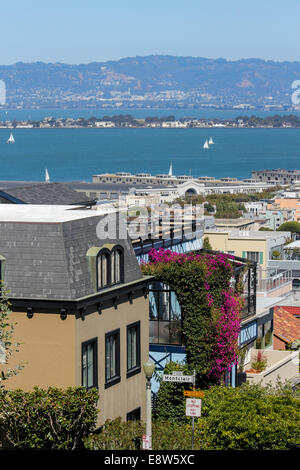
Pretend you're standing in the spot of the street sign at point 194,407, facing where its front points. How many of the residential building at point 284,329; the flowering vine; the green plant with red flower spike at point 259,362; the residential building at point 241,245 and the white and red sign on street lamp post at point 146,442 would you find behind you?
4

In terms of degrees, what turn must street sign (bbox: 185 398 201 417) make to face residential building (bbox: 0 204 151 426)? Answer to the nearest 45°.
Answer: approximately 135° to its right

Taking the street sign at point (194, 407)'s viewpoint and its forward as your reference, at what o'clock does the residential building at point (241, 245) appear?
The residential building is roughly at 6 o'clock from the street sign.

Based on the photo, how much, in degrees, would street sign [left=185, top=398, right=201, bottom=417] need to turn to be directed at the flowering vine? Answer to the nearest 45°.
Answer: approximately 180°

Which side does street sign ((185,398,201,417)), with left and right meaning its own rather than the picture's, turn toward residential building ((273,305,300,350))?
back

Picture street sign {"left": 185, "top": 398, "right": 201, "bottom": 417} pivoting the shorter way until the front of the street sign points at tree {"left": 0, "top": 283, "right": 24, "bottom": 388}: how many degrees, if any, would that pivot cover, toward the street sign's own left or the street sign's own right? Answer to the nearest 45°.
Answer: approximately 90° to the street sign's own right

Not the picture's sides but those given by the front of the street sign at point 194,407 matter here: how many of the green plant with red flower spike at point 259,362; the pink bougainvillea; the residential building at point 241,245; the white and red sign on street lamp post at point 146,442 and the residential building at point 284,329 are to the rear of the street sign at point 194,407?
4

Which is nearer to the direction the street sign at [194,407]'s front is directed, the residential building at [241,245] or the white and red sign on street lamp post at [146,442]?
the white and red sign on street lamp post

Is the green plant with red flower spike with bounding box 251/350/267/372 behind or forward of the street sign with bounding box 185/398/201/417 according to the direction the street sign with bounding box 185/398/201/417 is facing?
behind

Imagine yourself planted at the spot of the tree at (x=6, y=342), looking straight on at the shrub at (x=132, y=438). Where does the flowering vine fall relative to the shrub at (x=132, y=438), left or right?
left

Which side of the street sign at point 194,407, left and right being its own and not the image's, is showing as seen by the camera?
front

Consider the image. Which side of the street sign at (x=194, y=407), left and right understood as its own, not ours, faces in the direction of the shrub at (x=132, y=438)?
right
